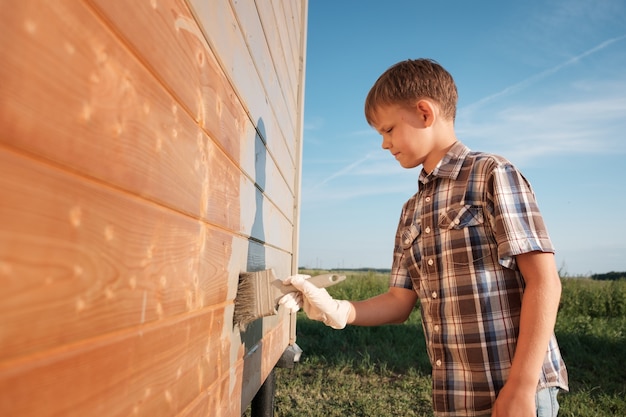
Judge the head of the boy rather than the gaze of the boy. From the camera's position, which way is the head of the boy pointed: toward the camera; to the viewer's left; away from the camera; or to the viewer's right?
to the viewer's left

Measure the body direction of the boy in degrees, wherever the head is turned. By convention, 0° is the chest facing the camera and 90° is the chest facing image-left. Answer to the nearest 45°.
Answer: approximately 45°

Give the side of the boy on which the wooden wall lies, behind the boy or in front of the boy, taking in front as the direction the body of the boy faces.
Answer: in front
